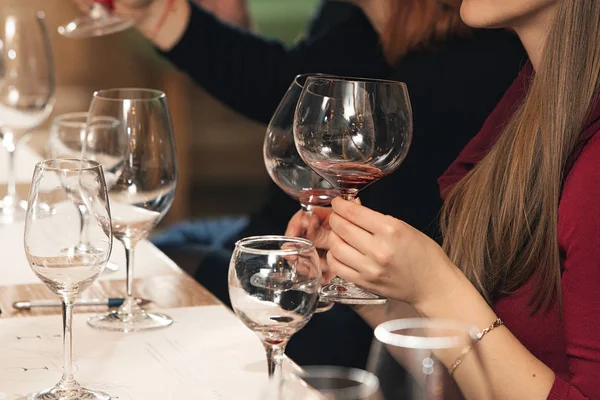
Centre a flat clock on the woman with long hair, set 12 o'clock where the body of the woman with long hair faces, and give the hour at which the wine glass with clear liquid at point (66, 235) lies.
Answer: The wine glass with clear liquid is roughly at 11 o'clock from the woman with long hair.

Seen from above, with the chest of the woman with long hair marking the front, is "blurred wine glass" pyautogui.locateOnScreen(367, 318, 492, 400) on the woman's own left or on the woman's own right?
on the woman's own left

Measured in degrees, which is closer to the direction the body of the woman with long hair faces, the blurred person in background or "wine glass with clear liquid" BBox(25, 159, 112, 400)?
the wine glass with clear liquid

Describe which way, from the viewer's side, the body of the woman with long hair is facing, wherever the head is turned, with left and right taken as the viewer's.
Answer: facing to the left of the viewer

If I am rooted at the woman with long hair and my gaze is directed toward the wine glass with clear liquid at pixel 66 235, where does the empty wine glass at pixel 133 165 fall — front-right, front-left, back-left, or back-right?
front-right

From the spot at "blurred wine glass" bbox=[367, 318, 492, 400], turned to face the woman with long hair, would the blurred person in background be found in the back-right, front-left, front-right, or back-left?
front-left

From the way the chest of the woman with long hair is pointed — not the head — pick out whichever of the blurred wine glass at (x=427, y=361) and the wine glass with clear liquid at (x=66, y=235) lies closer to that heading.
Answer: the wine glass with clear liquid

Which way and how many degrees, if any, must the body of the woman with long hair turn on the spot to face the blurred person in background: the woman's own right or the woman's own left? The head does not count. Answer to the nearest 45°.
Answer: approximately 90° to the woman's own right
